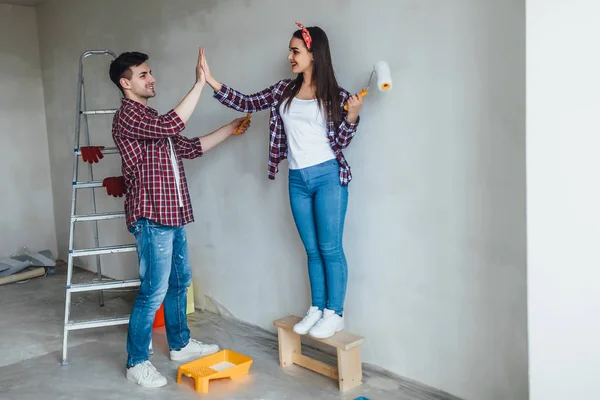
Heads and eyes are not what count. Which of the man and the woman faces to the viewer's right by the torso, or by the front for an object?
the man

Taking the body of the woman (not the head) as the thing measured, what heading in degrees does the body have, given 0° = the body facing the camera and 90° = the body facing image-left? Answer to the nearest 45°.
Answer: approximately 45°

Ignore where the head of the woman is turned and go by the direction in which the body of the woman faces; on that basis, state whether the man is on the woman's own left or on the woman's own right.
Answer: on the woman's own right

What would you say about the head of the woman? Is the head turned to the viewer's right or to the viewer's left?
to the viewer's left

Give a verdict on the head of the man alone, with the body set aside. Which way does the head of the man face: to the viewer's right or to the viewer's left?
to the viewer's right

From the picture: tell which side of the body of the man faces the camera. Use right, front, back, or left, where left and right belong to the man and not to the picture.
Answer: right

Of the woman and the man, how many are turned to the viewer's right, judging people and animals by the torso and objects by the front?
1
